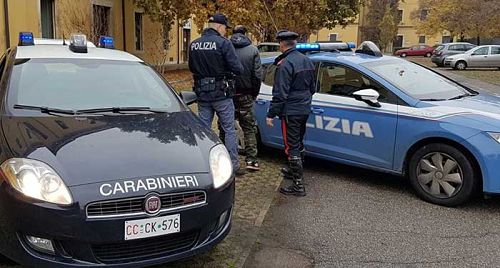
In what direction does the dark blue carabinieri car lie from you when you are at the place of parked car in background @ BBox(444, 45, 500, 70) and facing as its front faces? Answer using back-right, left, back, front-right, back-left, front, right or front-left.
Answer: left

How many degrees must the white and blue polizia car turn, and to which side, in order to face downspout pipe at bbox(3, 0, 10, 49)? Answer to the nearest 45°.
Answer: approximately 180°

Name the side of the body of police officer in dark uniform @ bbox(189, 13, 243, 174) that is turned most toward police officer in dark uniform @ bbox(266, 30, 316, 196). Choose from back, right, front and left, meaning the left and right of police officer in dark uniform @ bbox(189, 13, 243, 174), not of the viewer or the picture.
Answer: right

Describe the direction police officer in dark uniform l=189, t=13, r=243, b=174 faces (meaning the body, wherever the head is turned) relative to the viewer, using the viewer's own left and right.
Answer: facing away from the viewer and to the right of the viewer

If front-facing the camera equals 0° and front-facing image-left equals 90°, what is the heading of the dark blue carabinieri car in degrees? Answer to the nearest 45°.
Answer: approximately 315°

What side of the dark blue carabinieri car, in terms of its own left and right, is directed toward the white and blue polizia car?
left

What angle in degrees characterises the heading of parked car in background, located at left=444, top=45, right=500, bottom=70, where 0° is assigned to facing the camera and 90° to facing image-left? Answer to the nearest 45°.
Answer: approximately 90°

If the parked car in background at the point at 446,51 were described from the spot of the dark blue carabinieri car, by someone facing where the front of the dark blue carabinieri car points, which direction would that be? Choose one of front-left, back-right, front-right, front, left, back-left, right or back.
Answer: left

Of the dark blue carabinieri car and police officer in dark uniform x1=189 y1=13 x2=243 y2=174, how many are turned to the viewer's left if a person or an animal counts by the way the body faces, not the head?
0
